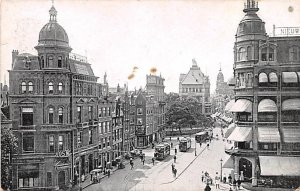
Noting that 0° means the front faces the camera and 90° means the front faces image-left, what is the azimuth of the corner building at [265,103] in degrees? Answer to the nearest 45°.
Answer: approximately 45°

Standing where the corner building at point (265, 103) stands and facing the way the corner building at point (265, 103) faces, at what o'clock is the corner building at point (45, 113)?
the corner building at point (45, 113) is roughly at 1 o'clock from the corner building at point (265, 103).
